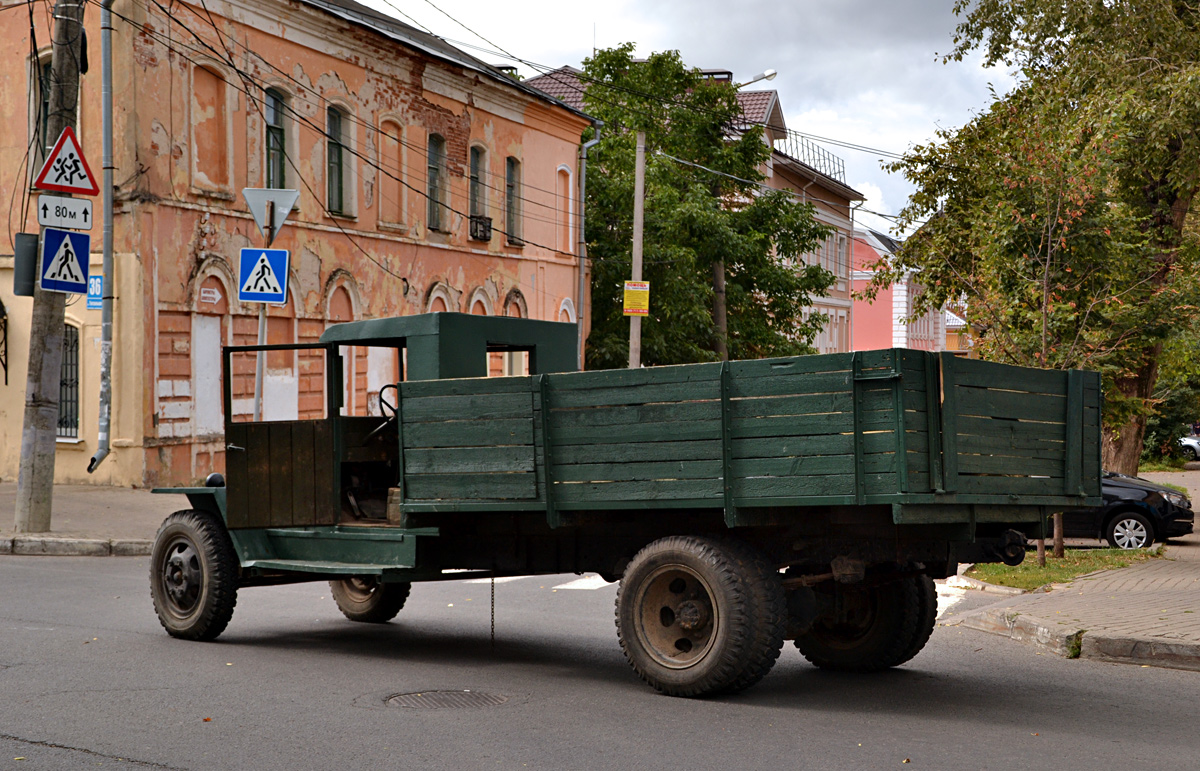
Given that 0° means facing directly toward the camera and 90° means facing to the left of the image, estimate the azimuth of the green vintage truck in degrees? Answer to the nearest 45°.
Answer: approximately 135°

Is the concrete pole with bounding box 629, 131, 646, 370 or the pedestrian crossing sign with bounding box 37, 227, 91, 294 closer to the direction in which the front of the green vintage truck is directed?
the pedestrian crossing sign

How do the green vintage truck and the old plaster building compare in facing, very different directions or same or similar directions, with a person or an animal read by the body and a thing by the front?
very different directions

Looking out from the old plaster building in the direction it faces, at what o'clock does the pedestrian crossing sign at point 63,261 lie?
The pedestrian crossing sign is roughly at 2 o'clock from the old plaster building.

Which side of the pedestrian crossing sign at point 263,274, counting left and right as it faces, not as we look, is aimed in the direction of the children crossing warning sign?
right

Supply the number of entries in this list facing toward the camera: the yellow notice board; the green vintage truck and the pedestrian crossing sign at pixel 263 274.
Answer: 2

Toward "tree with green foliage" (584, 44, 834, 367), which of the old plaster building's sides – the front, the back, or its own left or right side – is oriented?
left

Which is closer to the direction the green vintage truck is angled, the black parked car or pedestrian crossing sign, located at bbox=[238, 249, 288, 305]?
the pedestrian crossing sign

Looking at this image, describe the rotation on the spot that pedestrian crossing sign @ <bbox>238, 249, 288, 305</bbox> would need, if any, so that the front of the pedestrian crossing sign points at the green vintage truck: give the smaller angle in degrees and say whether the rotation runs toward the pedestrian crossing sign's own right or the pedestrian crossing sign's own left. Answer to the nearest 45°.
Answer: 0° — it already faces it

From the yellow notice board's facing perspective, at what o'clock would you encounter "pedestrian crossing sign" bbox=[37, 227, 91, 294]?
The pedestrian crossing sign is roughly at 1 o'clock from the yellow notice board.
